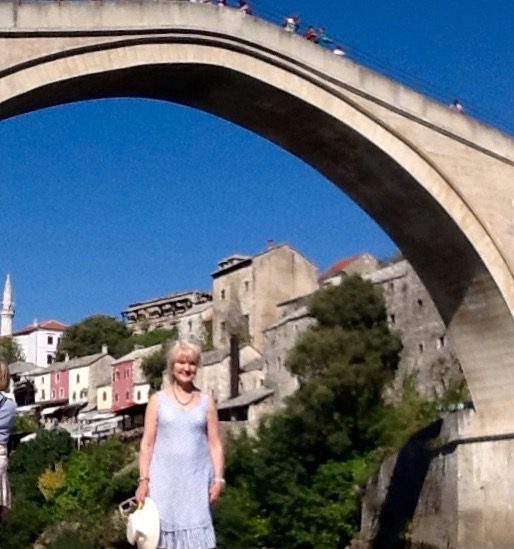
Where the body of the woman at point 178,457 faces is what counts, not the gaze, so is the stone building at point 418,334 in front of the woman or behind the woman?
behind

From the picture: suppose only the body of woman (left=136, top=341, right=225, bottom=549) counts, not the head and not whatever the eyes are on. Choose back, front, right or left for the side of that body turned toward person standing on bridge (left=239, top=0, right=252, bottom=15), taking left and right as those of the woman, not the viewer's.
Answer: back

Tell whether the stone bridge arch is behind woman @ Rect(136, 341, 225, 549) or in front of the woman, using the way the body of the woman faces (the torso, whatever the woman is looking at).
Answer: behind

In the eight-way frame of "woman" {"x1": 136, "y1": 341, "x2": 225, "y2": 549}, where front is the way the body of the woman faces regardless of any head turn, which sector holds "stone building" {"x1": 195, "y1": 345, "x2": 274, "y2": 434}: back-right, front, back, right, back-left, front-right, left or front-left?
back

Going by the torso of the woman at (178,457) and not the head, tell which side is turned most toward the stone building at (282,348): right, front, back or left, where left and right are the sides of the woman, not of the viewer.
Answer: back

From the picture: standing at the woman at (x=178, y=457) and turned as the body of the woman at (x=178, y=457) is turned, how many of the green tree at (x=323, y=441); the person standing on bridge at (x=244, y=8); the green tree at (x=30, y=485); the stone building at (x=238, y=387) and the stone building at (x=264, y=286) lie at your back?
5

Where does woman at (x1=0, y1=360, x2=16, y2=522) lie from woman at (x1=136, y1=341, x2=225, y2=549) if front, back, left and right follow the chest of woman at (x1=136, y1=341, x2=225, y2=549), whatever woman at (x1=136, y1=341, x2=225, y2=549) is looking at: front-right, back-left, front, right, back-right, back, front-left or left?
back-right

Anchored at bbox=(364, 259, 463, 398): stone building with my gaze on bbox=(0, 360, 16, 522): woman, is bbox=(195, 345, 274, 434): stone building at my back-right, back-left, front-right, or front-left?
back-right

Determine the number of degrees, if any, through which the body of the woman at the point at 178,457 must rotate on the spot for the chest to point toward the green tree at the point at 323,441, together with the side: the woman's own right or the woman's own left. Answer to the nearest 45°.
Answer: approximately 180°

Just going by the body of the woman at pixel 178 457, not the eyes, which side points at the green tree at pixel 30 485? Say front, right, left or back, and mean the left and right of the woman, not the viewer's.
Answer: back

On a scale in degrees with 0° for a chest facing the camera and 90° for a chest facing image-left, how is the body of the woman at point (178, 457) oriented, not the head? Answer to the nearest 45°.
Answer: approximately 0°
